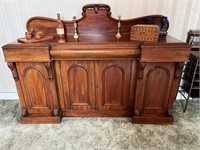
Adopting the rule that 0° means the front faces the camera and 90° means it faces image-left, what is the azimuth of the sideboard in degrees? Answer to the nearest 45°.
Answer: approximately 0°
